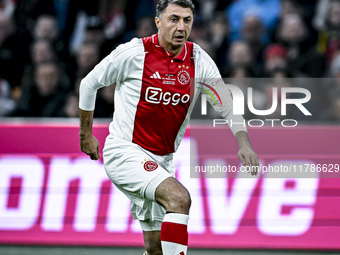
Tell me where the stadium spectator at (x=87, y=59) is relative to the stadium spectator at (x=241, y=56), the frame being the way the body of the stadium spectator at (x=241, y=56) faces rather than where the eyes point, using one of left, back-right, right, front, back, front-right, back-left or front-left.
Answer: right

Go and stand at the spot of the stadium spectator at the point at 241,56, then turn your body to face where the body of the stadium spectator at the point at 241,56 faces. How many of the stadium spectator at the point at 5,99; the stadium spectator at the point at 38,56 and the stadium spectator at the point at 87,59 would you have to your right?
3

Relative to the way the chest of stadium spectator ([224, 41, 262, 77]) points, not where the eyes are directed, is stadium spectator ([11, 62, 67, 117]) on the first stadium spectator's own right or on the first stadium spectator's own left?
on the first stadium spectator's own right

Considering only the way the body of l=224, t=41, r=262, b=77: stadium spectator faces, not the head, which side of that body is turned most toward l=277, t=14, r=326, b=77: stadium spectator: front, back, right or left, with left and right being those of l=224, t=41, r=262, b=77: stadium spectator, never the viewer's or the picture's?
left

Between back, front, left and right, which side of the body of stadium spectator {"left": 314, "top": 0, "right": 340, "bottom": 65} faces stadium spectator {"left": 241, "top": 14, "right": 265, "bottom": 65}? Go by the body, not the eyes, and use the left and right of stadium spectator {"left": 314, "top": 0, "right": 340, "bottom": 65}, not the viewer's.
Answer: right

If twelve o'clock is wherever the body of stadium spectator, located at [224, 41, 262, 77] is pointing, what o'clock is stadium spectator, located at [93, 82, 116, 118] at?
stadium spectator, located at [93, 82, 116, 118] is roughly at 2 o'clock from stadium spectator, located at [224, 41, 262, 77].

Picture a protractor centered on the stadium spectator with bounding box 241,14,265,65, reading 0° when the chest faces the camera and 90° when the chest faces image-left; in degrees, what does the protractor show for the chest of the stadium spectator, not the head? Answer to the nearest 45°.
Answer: approximately 0°

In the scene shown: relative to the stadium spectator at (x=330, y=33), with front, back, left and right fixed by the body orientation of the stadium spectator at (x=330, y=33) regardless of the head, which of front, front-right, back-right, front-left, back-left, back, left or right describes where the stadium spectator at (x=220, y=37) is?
right

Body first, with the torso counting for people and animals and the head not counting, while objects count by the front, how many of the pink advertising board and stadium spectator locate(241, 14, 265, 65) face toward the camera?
2

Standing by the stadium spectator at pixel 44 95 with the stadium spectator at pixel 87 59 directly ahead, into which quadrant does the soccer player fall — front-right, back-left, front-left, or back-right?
back-right

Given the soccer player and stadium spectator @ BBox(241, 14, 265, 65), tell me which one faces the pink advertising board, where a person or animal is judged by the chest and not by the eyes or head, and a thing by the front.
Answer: the stadium spectator
